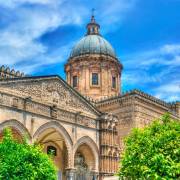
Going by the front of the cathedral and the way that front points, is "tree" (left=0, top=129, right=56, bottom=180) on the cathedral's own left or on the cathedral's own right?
on the cathedral's own right

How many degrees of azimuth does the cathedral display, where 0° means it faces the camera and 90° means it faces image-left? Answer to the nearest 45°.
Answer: approximately 315°

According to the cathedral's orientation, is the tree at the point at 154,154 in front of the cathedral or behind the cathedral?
in front
